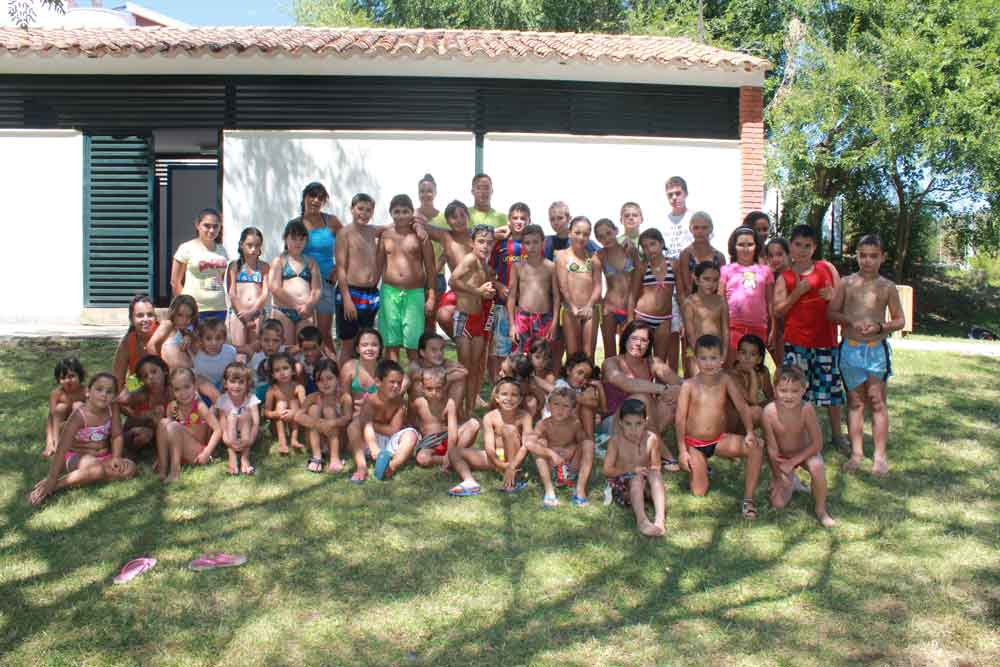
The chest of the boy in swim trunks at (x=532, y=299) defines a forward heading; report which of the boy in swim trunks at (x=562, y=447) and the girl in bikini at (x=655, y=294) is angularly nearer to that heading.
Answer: the boy in swim trunks

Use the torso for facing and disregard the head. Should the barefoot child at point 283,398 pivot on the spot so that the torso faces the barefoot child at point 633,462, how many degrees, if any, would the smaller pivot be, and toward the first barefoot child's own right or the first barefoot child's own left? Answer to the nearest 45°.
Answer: approximately 45° to the first barefoot child's own left

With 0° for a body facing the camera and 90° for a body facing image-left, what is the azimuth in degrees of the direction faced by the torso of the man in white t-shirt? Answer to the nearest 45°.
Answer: approximately 0°

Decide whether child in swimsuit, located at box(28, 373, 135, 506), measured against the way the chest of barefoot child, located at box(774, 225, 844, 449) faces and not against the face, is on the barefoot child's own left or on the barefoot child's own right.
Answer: on the barefoot child's own right

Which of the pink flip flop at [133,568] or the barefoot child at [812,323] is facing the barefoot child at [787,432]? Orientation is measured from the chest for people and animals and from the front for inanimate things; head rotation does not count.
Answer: the barefoot child at [812,323]

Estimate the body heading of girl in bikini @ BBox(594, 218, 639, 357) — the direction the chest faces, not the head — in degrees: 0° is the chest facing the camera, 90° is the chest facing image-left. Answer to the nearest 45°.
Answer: approximately 0°

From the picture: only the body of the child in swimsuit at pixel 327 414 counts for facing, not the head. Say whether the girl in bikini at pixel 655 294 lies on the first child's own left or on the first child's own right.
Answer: on the first child's own left

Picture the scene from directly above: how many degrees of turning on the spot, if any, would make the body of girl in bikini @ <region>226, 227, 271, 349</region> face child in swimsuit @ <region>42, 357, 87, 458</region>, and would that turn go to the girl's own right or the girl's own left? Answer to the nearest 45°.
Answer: approximately 45° to the girl's own right
